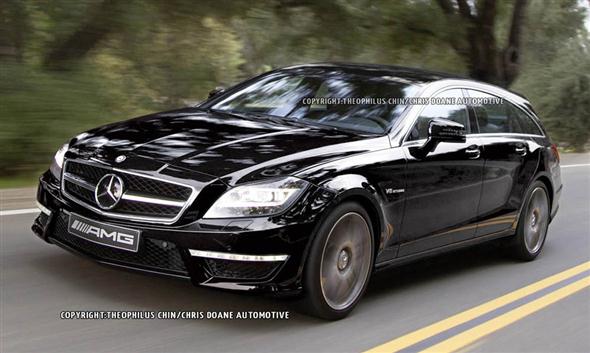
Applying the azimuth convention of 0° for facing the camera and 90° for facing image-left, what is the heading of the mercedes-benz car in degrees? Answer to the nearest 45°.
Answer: approximately 45°

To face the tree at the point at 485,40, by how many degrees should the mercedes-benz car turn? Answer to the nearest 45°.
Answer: approximately 135° to its right
